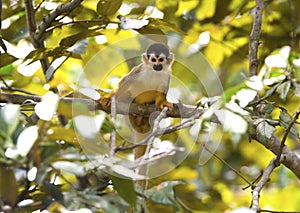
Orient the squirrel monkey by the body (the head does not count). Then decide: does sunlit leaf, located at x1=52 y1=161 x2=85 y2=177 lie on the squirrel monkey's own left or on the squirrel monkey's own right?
on the squirrel monkey's own right

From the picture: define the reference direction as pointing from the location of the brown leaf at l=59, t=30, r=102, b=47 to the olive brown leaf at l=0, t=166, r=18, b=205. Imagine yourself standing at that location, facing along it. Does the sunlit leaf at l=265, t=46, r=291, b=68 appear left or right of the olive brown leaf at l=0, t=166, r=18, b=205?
left

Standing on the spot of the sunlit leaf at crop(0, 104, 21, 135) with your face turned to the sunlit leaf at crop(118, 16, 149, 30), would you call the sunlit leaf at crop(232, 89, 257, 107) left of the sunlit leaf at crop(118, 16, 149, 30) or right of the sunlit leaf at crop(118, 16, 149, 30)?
right

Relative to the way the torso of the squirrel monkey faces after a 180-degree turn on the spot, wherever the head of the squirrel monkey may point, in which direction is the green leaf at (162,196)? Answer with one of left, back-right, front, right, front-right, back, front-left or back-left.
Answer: back-left

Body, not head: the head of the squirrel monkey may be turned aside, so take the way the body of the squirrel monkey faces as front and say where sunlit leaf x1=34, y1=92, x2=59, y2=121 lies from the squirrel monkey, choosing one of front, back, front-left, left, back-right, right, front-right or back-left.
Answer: front-right

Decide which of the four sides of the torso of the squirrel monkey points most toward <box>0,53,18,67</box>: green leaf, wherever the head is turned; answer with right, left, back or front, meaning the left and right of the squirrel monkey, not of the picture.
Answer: right

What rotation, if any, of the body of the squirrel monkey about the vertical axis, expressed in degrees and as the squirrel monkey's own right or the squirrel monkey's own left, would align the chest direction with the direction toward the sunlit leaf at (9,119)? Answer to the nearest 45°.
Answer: approximately 45° to the squirrel monkey's own right

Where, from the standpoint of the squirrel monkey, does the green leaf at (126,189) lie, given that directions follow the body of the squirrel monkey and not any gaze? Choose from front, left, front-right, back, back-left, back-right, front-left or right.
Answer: front-right

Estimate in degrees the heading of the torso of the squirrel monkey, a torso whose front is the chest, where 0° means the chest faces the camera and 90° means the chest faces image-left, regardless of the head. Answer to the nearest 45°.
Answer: approximately 315°
